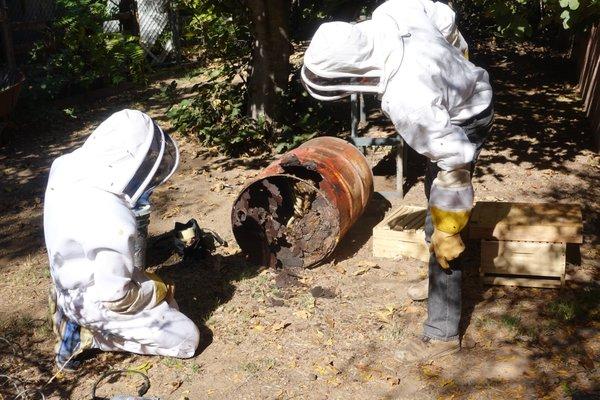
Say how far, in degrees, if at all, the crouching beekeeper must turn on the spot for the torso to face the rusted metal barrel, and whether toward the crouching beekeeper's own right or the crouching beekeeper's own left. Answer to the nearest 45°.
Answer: approximately 45° to the crouching beekeeper's own left

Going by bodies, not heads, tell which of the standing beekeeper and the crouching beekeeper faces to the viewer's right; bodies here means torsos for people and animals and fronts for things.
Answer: the crouching beekeeper

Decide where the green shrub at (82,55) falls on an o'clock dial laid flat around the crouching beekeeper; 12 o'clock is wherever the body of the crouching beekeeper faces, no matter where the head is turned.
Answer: The green shrub is roughly at 9 o'clock from the crouching beekeeper.

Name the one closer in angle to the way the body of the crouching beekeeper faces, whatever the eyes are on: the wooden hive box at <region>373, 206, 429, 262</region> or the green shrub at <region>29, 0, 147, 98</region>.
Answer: the wooden hive box

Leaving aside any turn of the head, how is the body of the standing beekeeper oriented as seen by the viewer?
to the viewer's left

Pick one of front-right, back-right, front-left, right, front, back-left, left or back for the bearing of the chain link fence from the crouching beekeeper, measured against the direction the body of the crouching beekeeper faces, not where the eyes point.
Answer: left

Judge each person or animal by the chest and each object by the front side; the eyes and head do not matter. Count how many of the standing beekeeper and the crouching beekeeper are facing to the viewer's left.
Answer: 1

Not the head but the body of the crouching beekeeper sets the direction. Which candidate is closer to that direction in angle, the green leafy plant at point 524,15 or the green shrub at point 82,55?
the green leafy plant

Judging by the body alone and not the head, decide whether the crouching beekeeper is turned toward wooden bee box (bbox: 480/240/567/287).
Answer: yes

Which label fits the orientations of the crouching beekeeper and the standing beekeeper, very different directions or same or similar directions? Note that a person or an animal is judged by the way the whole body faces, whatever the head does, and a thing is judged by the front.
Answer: very different directions

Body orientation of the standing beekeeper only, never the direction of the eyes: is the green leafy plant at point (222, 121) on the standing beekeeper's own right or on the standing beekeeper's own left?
on the standing beekeeper's own right

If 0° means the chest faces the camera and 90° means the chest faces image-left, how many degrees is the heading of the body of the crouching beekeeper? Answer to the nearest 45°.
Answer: approximately 270°

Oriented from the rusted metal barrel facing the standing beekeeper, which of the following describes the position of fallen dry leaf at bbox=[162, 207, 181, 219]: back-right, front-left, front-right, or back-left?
back-right

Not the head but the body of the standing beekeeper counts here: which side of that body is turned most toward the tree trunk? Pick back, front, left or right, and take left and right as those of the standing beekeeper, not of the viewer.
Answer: right

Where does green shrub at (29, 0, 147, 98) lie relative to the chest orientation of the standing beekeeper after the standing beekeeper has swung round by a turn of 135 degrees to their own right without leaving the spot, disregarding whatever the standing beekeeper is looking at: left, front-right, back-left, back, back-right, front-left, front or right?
left

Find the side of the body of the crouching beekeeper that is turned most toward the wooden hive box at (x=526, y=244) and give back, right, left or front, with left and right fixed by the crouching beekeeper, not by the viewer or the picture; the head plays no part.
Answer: front
